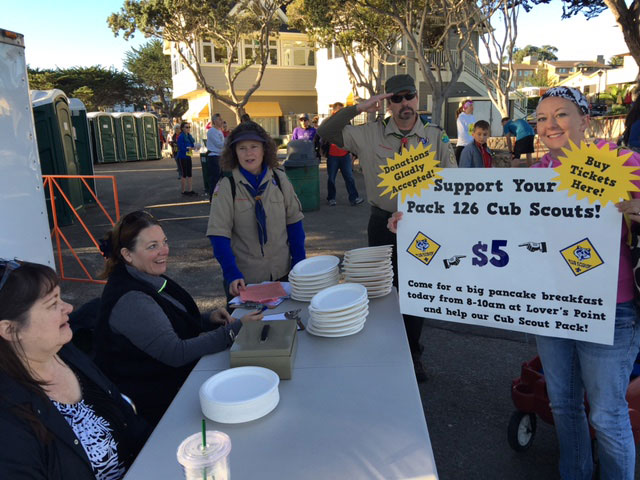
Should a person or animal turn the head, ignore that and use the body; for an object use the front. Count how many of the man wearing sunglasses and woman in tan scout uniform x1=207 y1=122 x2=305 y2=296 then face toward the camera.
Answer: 2

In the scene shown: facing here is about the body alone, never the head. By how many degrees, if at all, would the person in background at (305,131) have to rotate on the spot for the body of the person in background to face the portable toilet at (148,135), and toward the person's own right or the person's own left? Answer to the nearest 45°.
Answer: approximately 135° to the person's own right

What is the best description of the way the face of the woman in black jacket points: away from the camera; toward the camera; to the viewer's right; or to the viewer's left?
to the viewer's right

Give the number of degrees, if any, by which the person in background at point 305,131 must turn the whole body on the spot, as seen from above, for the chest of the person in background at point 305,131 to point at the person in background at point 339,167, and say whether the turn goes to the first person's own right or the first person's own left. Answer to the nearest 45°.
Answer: approximately 45° to the first person's own left

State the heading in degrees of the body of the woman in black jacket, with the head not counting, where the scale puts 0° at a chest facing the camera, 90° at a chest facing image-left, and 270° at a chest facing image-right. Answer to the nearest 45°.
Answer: approximately 315°

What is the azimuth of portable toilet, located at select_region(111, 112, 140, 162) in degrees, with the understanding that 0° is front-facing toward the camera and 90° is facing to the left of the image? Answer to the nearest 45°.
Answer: approximately 315°

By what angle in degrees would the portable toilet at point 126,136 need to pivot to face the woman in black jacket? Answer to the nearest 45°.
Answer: approximately 45° to its right

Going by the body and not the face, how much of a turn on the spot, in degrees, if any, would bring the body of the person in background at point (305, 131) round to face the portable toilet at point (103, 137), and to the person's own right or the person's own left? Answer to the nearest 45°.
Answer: approximately 135° to the person's own right
